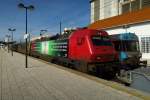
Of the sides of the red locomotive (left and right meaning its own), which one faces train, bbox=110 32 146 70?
left

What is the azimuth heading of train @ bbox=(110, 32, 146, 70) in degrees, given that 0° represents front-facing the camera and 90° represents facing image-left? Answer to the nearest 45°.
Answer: approximately 315°

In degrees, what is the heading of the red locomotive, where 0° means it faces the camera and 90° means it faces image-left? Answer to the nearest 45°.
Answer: approximately 315°

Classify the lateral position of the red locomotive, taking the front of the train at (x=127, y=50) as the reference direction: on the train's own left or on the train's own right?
on the train's own right
